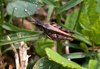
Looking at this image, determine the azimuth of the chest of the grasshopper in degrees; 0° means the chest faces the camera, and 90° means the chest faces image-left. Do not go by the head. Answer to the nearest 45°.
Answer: approximately 135°
